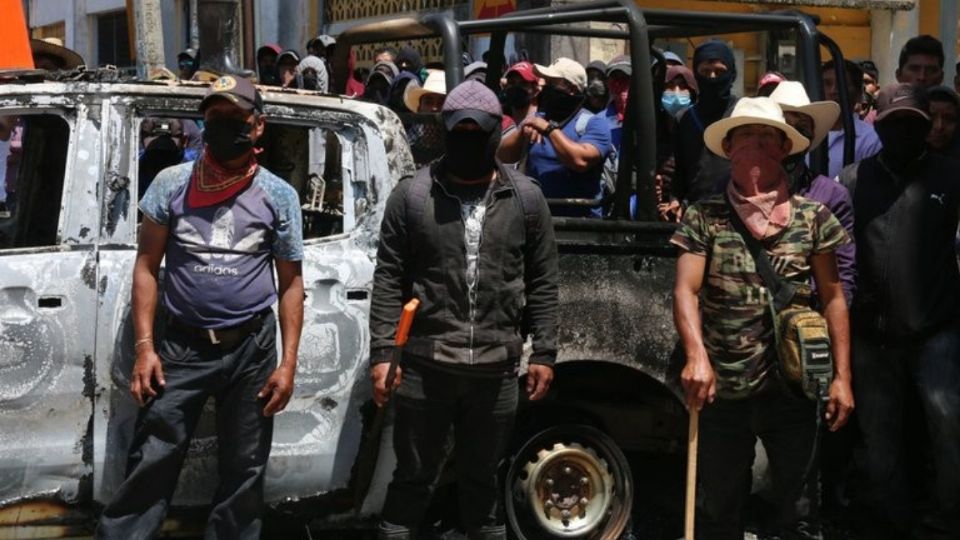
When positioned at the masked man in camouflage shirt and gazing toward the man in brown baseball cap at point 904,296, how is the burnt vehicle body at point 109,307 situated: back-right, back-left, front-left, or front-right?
back-left

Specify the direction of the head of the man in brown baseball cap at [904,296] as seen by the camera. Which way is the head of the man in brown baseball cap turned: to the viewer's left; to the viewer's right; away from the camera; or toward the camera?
toward the camera

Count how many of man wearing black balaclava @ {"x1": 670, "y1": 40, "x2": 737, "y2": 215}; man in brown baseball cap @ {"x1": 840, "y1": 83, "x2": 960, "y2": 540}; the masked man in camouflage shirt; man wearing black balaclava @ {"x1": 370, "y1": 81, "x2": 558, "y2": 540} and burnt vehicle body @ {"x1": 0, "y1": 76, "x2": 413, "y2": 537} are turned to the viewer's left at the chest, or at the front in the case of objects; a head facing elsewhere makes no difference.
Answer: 1

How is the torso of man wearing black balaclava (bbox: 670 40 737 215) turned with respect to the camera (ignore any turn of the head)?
toward the camera

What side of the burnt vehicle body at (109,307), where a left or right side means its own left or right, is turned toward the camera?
left

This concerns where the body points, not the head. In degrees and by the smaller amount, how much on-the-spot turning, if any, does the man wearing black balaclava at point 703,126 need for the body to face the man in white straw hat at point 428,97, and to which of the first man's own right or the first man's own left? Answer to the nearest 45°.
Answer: approximately 90° to the first man's own right

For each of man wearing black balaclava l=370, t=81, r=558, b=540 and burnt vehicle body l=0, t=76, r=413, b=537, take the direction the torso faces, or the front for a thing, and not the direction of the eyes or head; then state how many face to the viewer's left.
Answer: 1

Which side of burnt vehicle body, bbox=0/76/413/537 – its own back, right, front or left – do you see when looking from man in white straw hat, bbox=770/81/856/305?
back

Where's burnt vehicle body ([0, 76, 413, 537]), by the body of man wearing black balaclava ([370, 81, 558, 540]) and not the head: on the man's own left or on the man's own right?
on the man's own right

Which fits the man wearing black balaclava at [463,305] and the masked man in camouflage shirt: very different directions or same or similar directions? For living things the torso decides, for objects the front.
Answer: same or similar directions

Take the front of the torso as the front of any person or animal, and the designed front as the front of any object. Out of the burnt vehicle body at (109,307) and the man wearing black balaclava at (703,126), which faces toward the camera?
the man wearing black balaclava

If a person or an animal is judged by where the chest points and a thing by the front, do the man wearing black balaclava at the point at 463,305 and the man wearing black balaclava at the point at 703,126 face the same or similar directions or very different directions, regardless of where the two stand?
same or similar directions

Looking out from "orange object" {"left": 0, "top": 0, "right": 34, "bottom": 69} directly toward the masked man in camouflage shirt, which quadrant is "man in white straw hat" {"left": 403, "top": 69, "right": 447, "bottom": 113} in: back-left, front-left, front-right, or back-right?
front-left

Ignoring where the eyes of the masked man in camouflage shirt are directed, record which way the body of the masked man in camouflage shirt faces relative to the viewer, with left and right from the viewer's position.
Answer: facing the viewer

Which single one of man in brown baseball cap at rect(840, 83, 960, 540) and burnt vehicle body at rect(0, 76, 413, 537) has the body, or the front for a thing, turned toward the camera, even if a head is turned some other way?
the man in brown baseball cap

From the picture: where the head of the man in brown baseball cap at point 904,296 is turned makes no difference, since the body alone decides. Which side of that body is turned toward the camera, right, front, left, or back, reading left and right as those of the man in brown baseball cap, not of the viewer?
front

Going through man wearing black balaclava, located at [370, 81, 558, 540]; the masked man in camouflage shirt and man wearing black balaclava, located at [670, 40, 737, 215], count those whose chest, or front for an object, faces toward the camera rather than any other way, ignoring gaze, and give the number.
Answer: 3

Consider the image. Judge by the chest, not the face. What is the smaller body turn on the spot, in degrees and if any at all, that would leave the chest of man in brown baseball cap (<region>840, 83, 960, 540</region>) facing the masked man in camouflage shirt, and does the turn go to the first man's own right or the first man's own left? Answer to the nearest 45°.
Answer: approximately 45° to the first man's own right

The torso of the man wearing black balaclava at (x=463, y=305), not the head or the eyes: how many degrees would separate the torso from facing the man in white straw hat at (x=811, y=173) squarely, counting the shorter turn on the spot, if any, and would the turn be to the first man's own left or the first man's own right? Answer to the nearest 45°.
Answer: approximately 90° to the first man's own left
